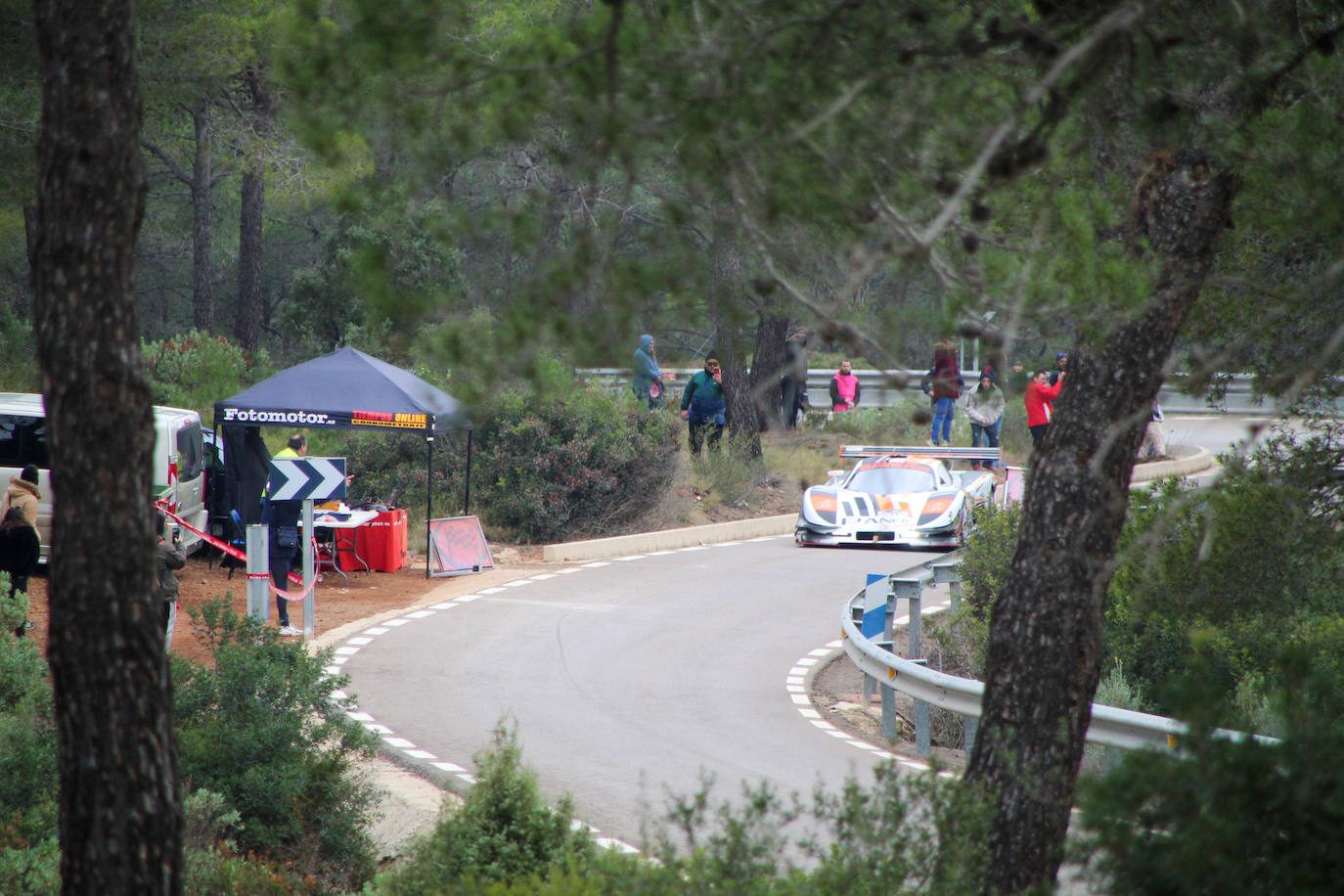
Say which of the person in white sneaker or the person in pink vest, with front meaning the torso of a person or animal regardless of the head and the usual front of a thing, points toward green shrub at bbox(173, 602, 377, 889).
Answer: the person in pink vest

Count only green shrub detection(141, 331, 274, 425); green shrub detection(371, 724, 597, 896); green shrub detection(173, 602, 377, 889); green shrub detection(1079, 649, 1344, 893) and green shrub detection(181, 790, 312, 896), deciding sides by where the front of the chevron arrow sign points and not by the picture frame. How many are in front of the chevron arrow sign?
4

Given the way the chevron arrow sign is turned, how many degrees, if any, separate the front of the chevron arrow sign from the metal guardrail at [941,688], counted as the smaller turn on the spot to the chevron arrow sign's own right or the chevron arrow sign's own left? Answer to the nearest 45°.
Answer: approximately 45° to the chevron arrow sign's own left

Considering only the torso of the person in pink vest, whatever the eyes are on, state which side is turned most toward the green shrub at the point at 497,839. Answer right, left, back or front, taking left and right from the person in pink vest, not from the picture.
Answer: front

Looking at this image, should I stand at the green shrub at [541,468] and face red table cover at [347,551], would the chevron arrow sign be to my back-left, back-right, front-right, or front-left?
front-left

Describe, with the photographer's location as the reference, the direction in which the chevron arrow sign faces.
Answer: facing the viewer

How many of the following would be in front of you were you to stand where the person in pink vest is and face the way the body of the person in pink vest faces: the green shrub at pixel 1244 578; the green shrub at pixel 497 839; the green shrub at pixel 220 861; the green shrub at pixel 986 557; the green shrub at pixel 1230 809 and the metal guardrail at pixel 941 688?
6

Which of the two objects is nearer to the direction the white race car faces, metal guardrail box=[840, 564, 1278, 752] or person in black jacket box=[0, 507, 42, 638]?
the metal guardrail

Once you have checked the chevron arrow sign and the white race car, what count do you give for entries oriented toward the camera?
2
